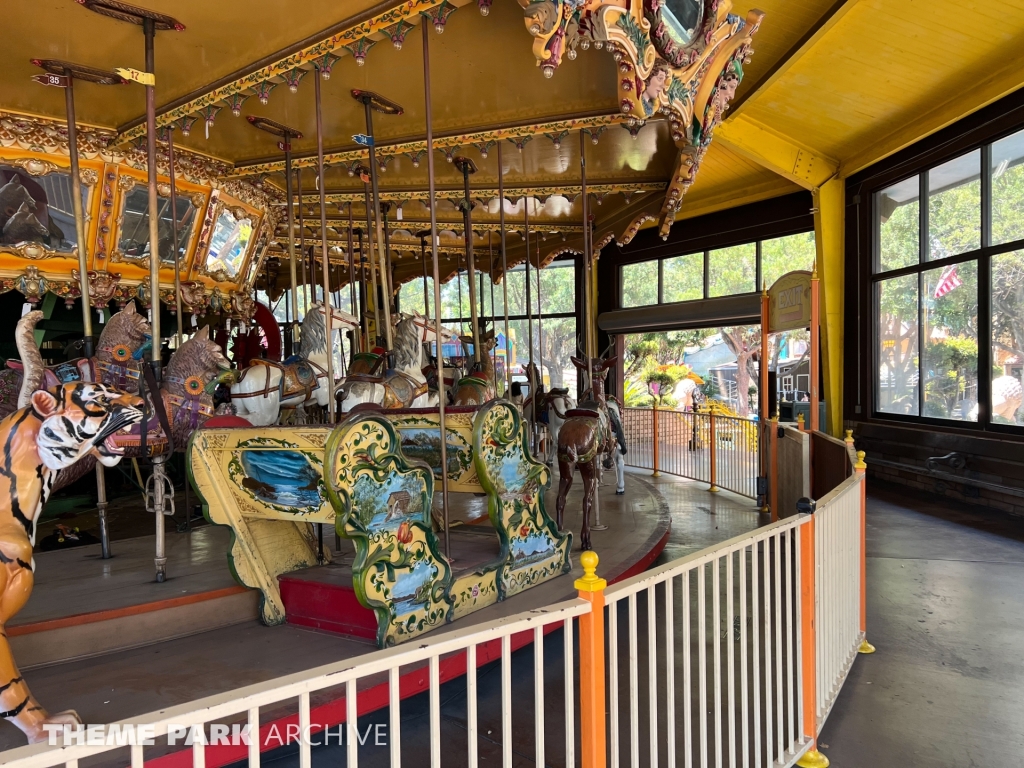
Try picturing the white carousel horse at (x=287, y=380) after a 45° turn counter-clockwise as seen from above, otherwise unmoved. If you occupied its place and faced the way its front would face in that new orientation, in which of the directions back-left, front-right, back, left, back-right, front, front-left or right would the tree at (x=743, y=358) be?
front-right

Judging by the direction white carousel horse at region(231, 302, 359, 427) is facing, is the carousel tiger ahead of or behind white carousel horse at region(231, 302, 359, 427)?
behind

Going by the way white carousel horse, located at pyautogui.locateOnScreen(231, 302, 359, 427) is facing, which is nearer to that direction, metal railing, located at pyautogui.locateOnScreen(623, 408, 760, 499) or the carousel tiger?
the metal railing

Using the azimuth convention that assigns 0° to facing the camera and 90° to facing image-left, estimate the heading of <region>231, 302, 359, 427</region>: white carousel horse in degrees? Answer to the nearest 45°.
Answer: approximately 225°

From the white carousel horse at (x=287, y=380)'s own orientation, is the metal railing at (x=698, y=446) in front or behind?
in front

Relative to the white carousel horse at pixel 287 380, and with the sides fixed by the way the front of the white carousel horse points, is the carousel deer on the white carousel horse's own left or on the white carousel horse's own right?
on the white carousel horse's own right

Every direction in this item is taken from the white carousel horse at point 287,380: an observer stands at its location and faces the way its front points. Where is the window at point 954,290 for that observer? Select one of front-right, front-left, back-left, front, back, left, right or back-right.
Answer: front-right
